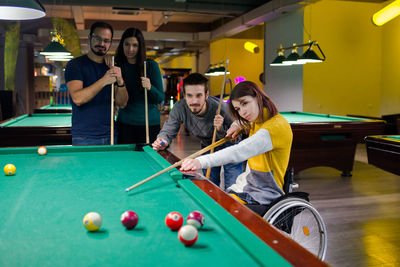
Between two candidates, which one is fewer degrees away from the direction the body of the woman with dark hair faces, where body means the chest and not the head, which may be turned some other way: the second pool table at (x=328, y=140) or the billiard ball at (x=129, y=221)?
the billiard ball

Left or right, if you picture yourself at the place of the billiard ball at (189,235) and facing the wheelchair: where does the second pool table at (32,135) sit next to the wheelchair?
left

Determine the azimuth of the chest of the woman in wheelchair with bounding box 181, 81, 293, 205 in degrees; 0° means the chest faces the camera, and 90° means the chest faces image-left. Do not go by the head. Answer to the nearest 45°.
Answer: approximately 90°

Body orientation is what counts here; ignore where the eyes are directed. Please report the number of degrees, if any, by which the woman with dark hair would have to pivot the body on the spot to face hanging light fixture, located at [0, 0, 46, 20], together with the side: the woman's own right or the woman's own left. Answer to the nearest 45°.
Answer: approximately 45° to the woman's own right

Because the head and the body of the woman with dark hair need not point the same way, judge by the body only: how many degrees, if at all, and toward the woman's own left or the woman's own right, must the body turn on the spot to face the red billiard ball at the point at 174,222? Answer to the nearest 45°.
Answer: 0° — they already face it

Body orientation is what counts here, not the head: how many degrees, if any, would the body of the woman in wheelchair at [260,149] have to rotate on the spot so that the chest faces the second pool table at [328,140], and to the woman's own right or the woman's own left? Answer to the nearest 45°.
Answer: approximately 90° to the woman's own right

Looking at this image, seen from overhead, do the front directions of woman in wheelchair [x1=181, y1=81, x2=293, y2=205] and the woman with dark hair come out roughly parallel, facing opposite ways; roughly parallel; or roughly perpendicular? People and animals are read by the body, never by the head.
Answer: roughly perpendicular

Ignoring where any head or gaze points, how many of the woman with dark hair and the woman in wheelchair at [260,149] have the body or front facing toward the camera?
1

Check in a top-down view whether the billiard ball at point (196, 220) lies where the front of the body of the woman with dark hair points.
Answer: yes

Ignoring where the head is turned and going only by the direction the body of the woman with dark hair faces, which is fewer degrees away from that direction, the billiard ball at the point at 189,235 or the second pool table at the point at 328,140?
the billiard ball
